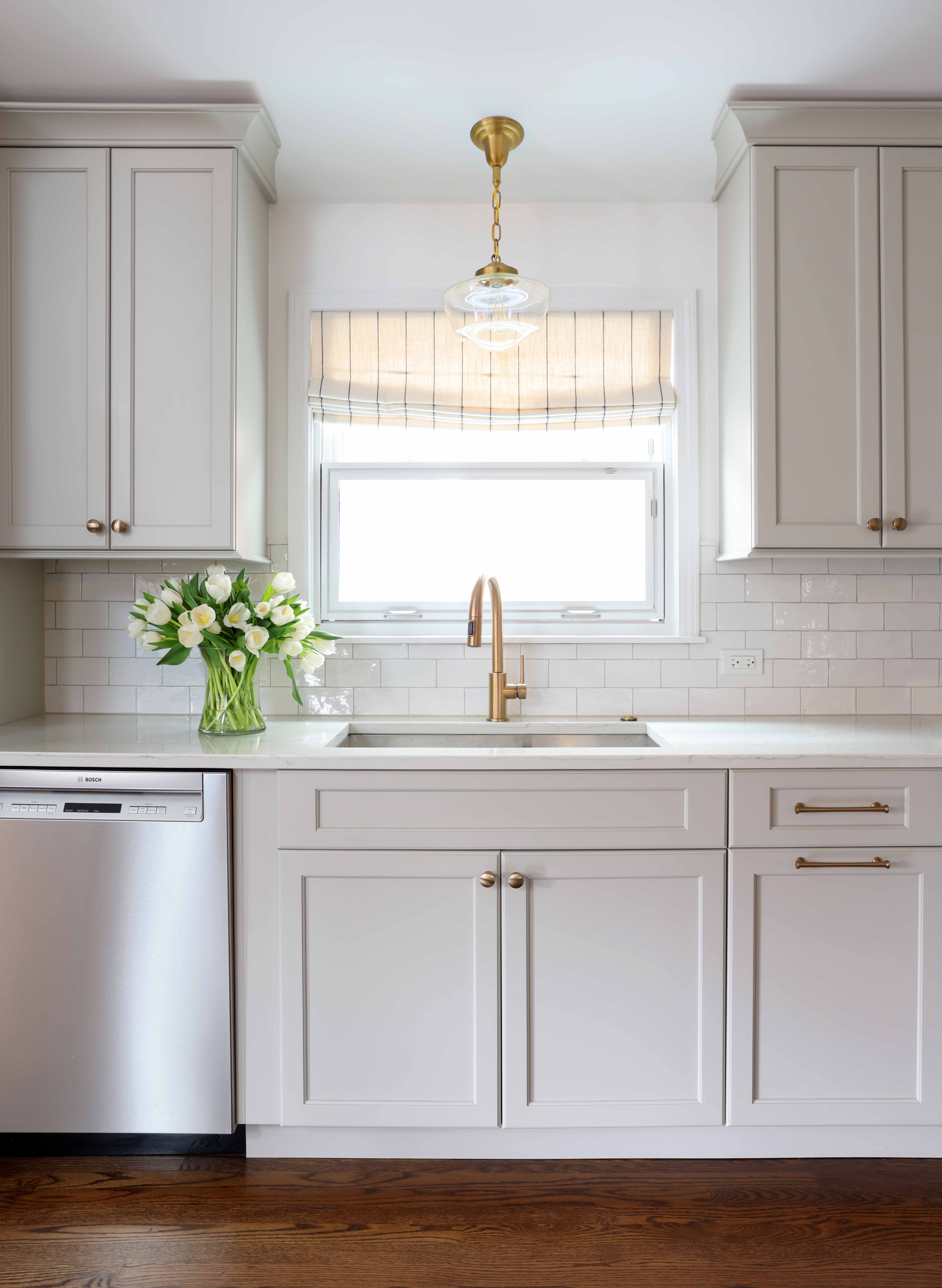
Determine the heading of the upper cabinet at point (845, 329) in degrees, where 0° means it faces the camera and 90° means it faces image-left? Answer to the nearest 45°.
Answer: approximately 0°

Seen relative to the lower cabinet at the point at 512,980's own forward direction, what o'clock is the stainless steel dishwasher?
The stainless steel dishwasher is roughly at 3 o'clock from the lower cabinet.

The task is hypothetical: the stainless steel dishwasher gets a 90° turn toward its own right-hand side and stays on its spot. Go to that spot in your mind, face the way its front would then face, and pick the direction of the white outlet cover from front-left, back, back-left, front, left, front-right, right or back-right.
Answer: back

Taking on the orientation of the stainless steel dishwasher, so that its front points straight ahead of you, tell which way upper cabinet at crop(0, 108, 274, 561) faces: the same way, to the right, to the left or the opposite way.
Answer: the same way

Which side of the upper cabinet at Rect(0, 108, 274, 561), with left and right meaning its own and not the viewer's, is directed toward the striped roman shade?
left

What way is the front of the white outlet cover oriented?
toward the camera

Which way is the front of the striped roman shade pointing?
toward the camera

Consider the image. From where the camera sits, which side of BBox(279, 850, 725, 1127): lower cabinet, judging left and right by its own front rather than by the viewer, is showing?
front

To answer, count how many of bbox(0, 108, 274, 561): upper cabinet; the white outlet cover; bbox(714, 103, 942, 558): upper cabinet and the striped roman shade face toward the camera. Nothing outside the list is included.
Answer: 4

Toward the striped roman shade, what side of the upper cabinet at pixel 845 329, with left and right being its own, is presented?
right
